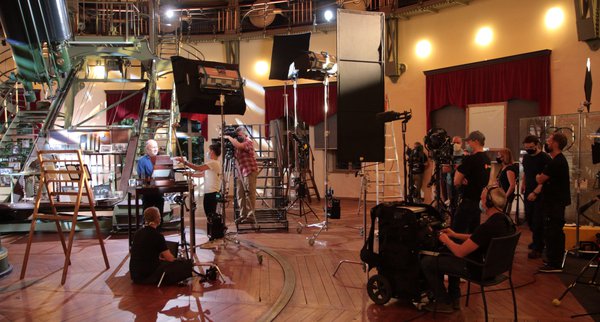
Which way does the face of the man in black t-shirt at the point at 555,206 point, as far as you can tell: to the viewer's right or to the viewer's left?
to the viewer's left

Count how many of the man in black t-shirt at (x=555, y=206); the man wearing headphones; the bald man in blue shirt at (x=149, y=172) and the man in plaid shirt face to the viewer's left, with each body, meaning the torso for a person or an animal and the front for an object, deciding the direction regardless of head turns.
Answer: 3

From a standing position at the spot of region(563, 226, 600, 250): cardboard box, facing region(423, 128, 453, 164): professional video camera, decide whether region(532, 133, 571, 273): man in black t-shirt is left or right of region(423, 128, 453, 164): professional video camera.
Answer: left

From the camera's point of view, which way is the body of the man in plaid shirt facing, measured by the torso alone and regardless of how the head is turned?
to the viewer's left

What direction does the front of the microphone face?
to the viewer's left

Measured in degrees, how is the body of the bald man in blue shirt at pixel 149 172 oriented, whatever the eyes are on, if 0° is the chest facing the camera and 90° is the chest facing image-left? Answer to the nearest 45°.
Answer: approximately 270°

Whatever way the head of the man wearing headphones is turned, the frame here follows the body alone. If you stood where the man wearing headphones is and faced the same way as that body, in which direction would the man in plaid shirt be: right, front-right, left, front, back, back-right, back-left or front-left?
front-right

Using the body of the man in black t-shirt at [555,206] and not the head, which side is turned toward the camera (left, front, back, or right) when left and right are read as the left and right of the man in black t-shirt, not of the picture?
left

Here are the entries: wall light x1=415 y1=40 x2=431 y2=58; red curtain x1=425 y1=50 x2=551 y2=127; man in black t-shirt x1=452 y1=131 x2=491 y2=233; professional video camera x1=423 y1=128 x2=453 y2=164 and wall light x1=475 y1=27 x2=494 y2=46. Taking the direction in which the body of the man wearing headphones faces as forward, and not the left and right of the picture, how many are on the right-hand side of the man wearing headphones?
5

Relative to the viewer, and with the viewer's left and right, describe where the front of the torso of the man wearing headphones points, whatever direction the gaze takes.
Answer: facing to the left of the viewer

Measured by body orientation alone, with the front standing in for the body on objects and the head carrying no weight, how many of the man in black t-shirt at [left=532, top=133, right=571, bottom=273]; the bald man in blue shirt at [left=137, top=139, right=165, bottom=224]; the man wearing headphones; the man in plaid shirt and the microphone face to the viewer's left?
4

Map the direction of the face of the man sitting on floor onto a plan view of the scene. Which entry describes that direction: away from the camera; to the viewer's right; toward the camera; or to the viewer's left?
away from the camera
